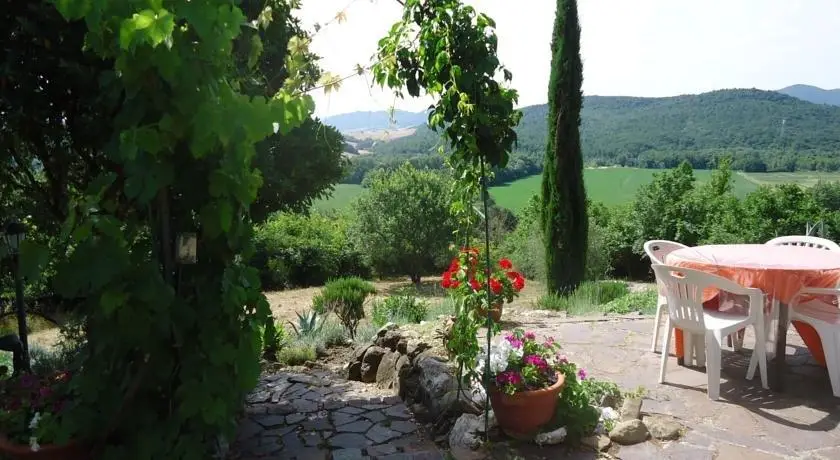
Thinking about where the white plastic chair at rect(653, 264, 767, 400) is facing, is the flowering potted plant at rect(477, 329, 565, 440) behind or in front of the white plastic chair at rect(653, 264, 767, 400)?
behind

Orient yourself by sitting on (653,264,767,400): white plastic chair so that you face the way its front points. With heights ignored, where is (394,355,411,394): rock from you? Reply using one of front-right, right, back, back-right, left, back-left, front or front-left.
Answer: back-left

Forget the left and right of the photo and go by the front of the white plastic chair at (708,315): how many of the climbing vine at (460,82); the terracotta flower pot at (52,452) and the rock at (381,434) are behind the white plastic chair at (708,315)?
3

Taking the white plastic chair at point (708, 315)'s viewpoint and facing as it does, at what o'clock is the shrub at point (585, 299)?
The shrub is roughly at 10 o'clock from the white plastic chair.

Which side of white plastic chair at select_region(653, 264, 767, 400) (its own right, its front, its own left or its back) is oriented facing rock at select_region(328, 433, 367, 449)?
back

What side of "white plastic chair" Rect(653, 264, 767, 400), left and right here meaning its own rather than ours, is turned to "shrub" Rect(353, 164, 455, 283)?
left

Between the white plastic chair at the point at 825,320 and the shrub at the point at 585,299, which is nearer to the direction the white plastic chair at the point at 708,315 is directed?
the white plastic chair

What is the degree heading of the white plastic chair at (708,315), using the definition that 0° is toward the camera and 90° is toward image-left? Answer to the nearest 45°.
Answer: approximately 225°

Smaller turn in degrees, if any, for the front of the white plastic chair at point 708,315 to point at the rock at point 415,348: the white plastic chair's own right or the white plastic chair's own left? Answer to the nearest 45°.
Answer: approximately 135° to the white plastic chair's own left

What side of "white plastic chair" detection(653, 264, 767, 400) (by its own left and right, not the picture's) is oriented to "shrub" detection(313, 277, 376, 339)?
left

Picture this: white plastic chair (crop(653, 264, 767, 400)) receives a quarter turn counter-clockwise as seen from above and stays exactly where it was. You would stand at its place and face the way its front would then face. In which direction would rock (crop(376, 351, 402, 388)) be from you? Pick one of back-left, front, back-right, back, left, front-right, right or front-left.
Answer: front-left

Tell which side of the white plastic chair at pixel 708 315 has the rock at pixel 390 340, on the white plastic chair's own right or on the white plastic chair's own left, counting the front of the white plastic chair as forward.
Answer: on the white plastic chair's own left

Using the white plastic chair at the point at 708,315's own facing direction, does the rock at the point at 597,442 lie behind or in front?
behind

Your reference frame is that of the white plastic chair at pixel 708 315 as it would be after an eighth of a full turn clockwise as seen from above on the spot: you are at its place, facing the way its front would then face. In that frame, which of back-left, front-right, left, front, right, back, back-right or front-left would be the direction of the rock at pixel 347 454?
back-right

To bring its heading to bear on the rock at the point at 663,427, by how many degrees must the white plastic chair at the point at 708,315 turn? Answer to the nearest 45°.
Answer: approximately 135° to its right

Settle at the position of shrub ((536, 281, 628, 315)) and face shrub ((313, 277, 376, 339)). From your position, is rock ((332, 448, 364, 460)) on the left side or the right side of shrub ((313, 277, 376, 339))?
left

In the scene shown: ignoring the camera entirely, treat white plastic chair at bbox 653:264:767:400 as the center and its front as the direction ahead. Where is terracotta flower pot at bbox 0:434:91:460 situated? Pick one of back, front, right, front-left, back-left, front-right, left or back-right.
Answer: back

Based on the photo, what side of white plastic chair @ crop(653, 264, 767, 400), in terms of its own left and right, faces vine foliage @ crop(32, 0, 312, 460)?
back
